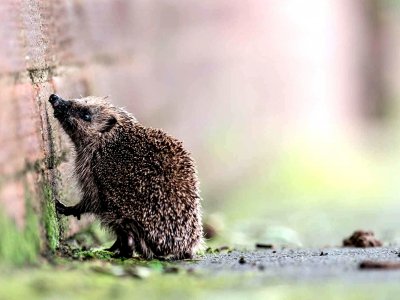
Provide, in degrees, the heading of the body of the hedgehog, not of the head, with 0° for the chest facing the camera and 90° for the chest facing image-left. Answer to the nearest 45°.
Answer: approximately 90°
